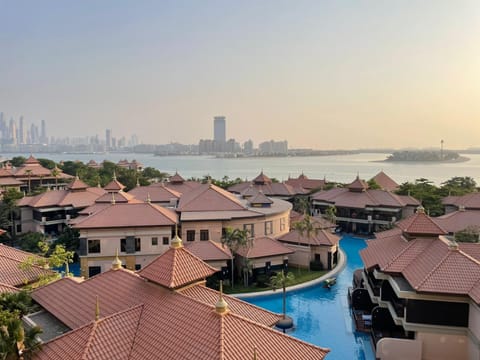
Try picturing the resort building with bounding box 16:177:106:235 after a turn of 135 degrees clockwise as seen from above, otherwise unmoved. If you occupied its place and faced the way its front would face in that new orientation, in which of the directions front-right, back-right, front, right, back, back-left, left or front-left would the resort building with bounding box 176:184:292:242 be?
back-left

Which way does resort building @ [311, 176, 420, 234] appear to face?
toward the camera

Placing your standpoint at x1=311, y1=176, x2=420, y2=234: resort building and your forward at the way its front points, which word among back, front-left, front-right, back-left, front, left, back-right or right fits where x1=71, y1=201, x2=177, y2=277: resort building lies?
front-right

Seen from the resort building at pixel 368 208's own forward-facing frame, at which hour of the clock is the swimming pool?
The swimming pool is roughly at 12 o'clock from the resort building.

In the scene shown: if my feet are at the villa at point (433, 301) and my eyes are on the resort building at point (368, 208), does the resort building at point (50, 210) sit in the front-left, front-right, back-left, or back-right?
front-left

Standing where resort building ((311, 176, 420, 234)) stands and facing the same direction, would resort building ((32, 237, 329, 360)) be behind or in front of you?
in front

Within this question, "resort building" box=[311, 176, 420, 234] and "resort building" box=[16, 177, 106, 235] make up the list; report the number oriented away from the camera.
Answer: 0

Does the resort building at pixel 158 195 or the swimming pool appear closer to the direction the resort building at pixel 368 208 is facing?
the swimming pool

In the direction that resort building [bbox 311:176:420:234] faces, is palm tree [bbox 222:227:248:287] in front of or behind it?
in front
